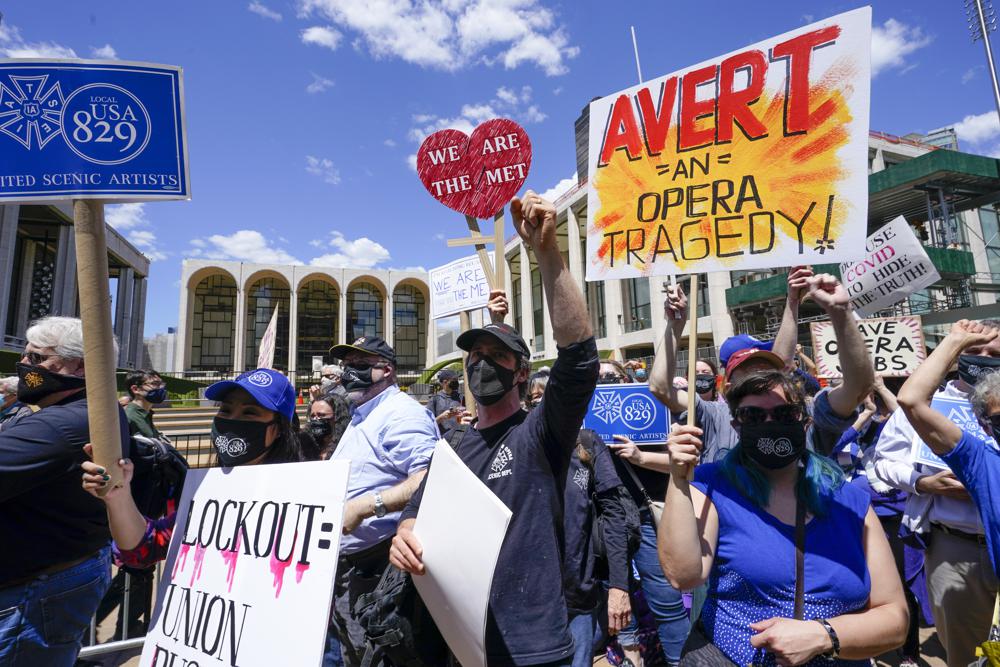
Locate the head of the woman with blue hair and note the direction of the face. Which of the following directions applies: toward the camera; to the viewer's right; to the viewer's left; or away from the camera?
toward the camera

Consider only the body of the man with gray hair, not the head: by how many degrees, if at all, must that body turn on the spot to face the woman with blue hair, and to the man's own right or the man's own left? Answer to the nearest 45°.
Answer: approximately 135° to the man's own left

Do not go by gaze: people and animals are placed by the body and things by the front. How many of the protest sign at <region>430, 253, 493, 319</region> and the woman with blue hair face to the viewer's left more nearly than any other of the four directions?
0

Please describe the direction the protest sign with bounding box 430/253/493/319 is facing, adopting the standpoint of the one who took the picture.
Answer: facing the viewer

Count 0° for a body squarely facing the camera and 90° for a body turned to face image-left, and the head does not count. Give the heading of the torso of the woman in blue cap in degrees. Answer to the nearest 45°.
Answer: approximately 45°

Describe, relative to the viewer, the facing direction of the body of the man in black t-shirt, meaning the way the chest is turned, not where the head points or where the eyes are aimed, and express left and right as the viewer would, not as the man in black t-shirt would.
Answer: facing the viewer and to the left of the viewer

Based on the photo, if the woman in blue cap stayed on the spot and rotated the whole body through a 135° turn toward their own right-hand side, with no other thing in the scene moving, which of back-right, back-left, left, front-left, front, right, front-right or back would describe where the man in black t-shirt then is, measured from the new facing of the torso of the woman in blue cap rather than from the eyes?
back-right

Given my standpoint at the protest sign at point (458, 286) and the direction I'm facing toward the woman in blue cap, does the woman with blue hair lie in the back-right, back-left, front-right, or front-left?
front-left

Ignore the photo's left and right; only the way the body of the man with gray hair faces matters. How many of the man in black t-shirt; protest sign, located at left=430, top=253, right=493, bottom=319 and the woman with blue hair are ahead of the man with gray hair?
0

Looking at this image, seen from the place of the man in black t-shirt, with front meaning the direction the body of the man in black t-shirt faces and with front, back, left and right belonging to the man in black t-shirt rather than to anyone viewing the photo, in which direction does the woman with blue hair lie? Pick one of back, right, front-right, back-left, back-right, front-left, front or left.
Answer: back-left

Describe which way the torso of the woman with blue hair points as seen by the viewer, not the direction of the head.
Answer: toward the camera

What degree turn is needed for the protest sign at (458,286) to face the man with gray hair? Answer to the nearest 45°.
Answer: approximately 45° to its right

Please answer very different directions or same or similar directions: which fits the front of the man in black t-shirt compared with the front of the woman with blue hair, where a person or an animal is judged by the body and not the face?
same or similar directions
